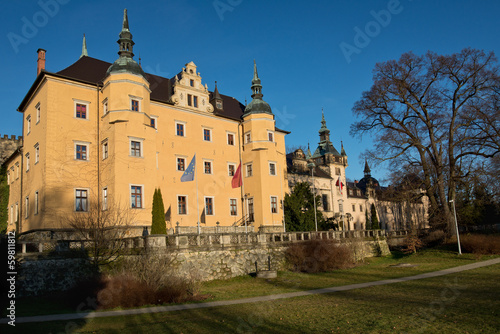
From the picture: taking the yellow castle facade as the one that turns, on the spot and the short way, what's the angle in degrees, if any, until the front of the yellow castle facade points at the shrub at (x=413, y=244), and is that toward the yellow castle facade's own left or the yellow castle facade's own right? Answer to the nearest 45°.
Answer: approximately 45° to the yellow castle facade's own left

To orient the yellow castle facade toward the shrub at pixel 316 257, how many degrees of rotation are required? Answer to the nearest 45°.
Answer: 0° — it already faces it

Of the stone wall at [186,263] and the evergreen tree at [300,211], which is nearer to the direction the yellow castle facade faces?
the stone wall

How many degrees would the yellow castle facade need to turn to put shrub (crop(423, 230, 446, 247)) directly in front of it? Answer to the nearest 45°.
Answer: approximately 45° to its left

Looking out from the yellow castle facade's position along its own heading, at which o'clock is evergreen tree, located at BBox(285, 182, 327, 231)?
The evergreen tree is roughly at 10 o'clock from the yellow castle facade.

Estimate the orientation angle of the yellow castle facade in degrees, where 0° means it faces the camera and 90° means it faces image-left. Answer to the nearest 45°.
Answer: approximately 315°

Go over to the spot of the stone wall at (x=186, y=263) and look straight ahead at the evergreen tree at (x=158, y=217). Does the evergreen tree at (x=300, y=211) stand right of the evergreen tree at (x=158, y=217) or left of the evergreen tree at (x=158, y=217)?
right
